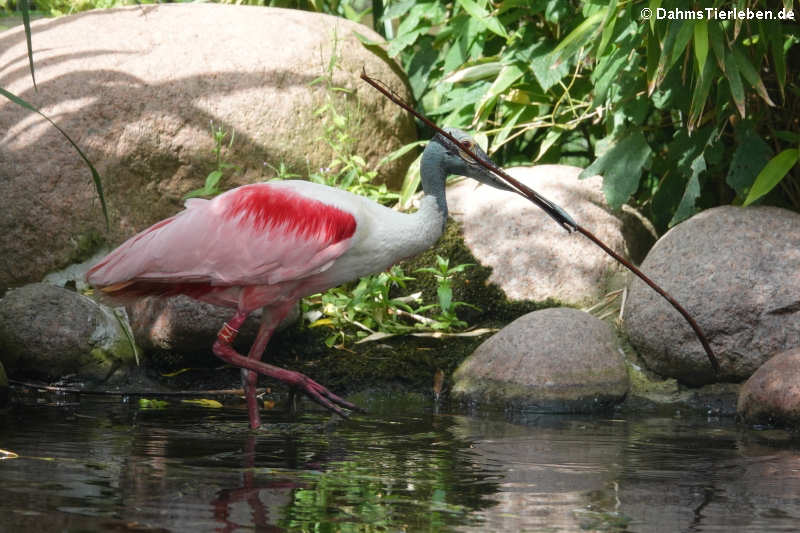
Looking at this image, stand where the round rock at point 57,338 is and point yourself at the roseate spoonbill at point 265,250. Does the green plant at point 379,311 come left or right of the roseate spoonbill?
left

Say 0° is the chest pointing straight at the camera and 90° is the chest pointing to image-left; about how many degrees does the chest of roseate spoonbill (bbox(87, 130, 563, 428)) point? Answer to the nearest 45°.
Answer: approximately 270°

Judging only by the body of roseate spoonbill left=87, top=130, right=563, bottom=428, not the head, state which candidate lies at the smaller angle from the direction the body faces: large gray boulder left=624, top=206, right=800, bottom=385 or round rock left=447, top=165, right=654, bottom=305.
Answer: the large gray boulder

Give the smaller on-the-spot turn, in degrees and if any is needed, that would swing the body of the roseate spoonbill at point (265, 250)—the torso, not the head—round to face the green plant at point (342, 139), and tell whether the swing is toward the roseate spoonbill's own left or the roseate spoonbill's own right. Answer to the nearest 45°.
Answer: approximately 90° to the roseate spoonbill's own left

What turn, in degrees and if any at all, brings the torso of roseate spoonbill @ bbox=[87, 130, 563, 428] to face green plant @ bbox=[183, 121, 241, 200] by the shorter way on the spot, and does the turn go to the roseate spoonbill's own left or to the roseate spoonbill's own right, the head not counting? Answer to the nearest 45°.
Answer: approximately 90° to the roseate spoonbill's own left

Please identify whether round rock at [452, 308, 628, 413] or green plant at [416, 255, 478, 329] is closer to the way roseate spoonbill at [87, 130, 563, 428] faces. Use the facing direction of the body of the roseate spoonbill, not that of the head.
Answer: the round rock

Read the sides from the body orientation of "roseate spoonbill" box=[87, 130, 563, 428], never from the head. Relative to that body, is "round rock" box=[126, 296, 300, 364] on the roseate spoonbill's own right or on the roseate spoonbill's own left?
on the roseate spoonbill's own left

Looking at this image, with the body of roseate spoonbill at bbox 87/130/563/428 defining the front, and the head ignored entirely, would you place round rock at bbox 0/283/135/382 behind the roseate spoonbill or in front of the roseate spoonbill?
behind
